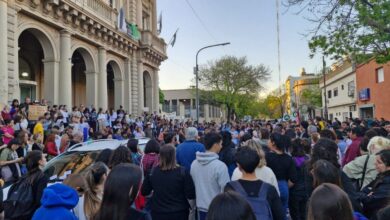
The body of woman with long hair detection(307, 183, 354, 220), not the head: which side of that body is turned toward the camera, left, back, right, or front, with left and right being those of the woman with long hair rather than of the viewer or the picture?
back

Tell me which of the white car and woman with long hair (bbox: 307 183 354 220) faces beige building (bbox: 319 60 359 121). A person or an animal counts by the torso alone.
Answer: the woman with long hair

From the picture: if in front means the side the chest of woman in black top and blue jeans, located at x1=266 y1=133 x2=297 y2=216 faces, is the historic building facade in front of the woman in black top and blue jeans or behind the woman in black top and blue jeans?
in front

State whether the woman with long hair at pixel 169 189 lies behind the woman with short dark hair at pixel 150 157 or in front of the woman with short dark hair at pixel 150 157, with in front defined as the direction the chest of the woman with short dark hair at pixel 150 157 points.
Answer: behind

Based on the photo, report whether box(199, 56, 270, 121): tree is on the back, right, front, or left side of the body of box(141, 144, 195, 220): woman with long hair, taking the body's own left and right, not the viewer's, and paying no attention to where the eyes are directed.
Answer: front

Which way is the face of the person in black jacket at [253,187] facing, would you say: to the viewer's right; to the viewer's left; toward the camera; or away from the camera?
away from the camera

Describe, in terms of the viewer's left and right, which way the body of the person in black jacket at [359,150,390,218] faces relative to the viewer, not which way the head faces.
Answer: facing to the left of the viewer

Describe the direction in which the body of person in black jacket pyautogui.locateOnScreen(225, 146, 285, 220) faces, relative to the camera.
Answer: away from the camera

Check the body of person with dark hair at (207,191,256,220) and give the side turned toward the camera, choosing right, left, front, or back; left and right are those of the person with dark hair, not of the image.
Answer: back

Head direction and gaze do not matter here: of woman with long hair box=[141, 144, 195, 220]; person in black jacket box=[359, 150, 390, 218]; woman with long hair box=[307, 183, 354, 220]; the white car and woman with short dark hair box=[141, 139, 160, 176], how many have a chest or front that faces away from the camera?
3

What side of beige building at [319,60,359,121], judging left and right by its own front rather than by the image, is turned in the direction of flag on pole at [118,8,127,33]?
front
